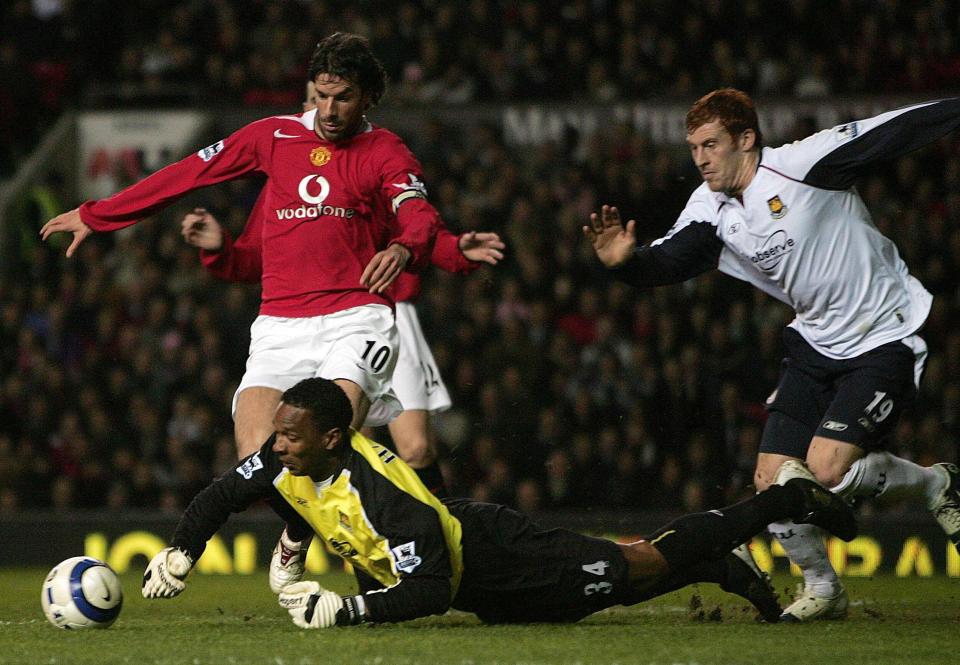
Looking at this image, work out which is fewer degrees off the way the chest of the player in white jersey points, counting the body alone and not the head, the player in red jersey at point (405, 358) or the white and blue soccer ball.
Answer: the white and blue soccer ball

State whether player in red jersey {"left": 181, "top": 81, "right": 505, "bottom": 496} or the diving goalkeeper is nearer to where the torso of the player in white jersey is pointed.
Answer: the diving goalkeeper

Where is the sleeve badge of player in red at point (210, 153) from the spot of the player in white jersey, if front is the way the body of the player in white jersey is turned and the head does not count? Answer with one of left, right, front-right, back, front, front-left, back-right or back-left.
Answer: front-right

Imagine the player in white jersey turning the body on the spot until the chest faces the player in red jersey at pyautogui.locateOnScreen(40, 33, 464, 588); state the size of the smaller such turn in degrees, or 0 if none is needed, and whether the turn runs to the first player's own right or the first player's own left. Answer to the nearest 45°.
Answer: approximately 45° to the first player's own right

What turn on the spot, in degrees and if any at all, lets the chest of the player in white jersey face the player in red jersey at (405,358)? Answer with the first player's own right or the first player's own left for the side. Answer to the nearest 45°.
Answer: approximately 90° to the first player's own right

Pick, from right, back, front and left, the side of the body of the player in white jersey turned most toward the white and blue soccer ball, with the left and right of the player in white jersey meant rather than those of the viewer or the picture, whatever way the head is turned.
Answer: front

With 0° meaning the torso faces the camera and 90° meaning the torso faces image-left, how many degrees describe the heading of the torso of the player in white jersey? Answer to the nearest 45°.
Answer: approximately 45°

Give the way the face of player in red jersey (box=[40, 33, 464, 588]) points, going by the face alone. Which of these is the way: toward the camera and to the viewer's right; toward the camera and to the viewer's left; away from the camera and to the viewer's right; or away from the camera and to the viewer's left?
toward the camera and to the viewer's left

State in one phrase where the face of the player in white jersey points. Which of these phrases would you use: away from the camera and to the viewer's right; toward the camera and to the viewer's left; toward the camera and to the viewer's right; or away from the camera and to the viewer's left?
toward the camera and to the viewer's left

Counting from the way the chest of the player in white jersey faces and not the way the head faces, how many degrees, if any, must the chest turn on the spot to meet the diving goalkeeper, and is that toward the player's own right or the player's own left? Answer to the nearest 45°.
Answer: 0° — they already face them
